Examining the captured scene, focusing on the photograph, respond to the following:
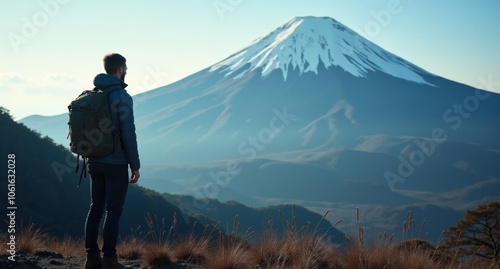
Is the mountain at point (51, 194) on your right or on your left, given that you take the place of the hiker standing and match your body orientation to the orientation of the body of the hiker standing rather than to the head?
on your left

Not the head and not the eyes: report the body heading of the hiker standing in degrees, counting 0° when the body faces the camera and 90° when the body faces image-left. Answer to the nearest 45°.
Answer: approximately 225°
